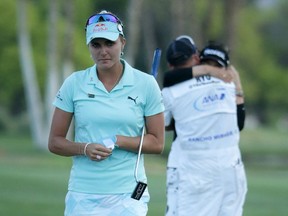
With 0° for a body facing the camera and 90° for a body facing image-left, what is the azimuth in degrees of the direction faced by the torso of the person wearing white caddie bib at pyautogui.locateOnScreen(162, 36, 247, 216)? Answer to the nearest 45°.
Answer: approximately 180°
